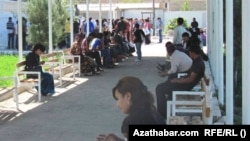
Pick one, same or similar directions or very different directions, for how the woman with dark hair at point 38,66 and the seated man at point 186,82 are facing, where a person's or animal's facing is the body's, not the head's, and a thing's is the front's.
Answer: very different directions

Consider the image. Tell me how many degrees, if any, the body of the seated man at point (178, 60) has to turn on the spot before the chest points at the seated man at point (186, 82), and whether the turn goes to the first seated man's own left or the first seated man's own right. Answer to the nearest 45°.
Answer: approximately 90° to the first seated man's own left

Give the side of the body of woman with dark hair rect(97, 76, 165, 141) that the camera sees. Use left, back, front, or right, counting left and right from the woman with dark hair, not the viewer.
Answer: left

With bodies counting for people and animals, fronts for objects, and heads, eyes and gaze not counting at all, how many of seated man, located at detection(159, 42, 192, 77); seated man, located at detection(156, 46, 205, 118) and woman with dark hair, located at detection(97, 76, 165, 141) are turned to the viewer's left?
3

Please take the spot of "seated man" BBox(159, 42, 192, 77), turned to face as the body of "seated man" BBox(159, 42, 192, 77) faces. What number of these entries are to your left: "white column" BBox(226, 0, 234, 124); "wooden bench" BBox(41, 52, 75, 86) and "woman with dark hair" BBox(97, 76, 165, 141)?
2

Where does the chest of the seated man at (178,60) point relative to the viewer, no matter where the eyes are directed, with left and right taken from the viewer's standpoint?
facing to the left of the viewer

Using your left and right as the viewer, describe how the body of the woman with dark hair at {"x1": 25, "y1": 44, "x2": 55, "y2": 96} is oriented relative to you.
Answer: facing to the right of the viewer

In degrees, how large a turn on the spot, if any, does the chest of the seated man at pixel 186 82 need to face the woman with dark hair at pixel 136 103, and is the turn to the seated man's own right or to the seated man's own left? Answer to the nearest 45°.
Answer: approximately 90° to the seated man's own left

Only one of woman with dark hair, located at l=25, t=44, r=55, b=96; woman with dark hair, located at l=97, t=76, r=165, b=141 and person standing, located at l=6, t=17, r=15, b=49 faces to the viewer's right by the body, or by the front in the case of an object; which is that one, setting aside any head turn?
woman with dark hair, located at l=25, t=44, r=55, b=96

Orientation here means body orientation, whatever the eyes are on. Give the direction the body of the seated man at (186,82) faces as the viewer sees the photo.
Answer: to the viewer's left
